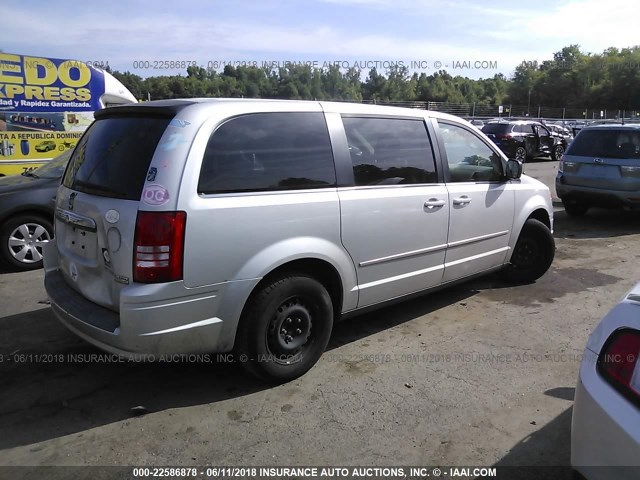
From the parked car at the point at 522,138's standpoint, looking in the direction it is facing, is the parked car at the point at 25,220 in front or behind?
behind

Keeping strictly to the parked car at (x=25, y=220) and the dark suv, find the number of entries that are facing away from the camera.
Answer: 1

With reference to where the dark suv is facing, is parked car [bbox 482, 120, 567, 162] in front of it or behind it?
in front

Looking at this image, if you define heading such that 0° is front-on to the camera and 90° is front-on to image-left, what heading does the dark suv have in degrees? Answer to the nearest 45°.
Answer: approximately 180°

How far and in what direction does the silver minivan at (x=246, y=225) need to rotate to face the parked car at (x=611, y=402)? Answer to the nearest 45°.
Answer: approximately 90° to its right

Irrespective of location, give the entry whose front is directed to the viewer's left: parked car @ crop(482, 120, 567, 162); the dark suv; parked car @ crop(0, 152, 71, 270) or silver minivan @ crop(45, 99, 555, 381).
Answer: parked car @ crop(0, 152, 71, 270)

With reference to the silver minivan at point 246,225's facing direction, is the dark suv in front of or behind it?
in front

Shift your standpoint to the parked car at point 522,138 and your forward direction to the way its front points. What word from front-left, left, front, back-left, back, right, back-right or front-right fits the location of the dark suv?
back-right

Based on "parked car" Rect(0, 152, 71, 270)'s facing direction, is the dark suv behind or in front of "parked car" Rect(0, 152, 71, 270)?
behind

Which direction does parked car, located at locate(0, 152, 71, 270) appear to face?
to the viewer's left

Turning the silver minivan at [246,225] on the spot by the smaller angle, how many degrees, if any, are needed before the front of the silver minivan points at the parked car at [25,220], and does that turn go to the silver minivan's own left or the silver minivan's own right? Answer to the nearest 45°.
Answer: approximately 90° to the silver minivan's own left
